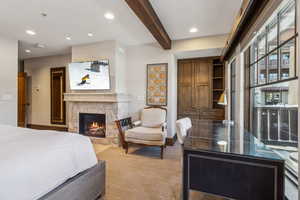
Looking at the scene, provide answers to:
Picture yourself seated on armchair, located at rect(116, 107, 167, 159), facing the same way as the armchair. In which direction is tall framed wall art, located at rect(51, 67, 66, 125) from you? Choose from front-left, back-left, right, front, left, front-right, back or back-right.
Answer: right

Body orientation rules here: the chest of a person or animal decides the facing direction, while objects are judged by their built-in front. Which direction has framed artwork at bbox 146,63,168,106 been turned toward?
toward the camera

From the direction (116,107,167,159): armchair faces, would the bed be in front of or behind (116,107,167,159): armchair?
in front

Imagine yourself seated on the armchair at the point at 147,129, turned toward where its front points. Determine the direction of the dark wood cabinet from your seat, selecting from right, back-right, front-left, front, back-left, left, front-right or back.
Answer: back

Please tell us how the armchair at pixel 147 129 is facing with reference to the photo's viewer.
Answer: facing the viewer and to the left of the viewer

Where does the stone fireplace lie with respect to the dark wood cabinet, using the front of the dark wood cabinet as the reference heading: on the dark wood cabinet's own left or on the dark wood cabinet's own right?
on the dark wood cabinet's own right

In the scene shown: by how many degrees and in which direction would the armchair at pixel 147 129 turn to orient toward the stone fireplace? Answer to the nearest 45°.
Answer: approximately 90° to its right

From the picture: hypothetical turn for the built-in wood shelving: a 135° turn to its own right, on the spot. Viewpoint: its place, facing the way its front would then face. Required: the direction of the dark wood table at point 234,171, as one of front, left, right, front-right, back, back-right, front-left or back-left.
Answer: back-left

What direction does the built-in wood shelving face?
toward the camera

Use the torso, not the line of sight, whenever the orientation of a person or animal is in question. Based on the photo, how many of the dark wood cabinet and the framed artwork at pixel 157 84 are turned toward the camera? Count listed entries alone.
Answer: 2
